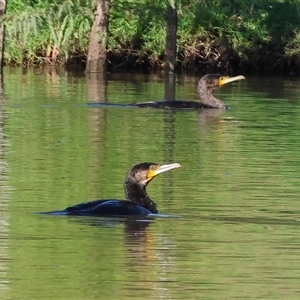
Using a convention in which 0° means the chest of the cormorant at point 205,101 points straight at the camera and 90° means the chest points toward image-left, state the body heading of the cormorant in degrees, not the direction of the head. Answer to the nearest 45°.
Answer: approximately 270°

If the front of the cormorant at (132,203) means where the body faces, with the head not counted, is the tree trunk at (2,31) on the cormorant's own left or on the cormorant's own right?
on the cormorant's own left

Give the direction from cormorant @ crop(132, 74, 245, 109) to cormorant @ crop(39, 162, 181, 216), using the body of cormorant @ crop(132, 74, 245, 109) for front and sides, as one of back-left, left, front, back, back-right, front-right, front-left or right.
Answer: right

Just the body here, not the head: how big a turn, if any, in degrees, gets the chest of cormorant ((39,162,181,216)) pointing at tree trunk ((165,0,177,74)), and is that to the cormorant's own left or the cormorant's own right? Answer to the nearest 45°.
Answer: approximately 90° to the cormorant's own left

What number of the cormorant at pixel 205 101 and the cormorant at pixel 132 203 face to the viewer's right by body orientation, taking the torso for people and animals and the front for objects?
2

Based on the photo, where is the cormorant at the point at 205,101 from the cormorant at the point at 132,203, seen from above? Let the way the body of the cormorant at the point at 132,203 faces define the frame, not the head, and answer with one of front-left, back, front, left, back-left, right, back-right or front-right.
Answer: left

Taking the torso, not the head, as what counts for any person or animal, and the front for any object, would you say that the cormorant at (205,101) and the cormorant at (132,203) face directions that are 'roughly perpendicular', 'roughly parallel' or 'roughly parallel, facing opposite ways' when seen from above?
roughly parallel

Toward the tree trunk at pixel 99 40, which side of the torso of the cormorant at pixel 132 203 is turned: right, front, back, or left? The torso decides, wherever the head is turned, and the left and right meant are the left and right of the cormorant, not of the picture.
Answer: left

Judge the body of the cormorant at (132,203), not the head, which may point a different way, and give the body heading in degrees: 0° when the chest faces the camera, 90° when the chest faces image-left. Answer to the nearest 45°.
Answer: approximately 270°
